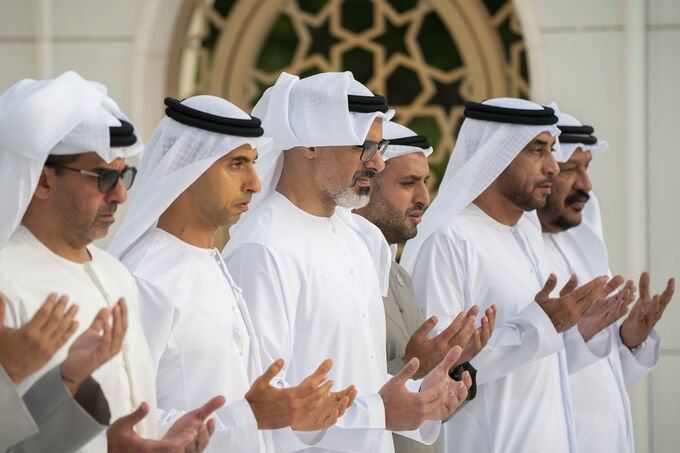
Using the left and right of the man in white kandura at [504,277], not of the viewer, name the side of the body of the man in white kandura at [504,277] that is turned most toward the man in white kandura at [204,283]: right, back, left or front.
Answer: right

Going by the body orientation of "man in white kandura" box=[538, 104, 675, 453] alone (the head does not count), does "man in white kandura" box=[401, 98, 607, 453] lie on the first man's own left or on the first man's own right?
on the first man's own right

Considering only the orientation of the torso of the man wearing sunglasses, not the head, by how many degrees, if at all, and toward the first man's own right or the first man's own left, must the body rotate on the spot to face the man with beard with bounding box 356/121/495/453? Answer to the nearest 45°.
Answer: approximately 90° to the first man's own left

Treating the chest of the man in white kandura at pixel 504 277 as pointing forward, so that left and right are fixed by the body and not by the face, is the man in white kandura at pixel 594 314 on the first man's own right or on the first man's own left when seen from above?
on the first man's own left

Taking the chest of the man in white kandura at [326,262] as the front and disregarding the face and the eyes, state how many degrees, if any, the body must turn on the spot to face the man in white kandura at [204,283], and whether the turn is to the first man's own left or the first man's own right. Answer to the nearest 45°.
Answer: approximately 90° to the first man's own right

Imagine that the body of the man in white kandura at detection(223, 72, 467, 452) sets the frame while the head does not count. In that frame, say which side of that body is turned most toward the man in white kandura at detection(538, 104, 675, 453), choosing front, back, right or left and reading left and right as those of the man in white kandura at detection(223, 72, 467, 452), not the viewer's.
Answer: left

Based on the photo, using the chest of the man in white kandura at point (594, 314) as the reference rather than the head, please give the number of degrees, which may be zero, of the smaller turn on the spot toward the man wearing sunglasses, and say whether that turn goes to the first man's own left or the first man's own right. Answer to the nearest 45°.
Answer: approximately 90° to the first man's own right
